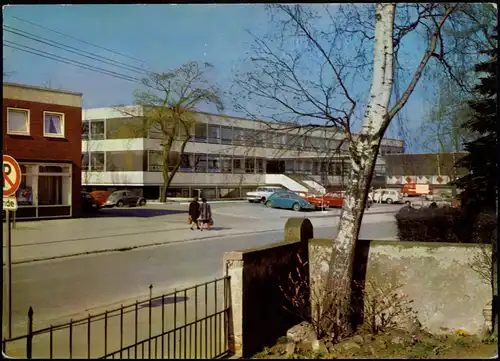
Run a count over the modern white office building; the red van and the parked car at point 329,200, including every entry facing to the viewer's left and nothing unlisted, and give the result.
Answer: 2

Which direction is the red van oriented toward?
to the viewer's left

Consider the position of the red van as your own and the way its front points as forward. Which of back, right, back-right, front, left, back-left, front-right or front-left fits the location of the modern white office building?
front-left

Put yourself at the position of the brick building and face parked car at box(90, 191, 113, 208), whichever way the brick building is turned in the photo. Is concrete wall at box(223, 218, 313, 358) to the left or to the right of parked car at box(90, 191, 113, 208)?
right

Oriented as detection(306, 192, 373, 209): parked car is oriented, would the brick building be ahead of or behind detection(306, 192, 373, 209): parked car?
ahead

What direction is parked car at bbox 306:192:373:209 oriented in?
to the viewer's left

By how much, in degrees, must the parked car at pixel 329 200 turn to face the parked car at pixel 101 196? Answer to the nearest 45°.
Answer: approximately 45° to its left

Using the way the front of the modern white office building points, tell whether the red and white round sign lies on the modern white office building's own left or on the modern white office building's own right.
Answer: on the modern white office building's own right

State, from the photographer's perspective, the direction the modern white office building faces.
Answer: facing the viewer and to the right of the viewer

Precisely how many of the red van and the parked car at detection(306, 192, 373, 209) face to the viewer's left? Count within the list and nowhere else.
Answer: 2

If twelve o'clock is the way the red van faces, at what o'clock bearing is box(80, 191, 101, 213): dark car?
The dark car is roughly at 11 o'clock from the red van.
